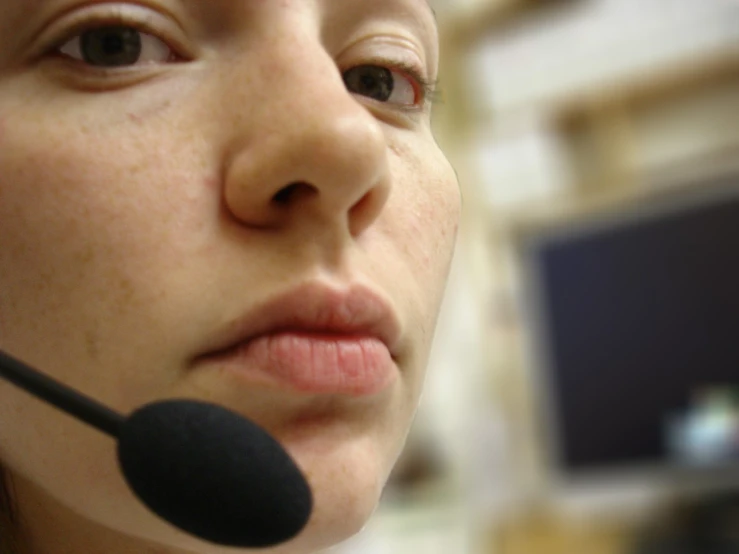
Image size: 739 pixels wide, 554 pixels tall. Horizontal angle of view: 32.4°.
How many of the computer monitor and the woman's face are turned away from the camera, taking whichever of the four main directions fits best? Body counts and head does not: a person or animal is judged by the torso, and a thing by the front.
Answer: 0

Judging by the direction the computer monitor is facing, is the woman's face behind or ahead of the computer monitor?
ahead

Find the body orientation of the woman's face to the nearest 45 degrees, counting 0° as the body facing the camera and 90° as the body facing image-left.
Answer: approximately 315°

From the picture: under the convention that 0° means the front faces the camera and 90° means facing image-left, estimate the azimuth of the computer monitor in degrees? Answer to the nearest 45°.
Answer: approximately 45°
